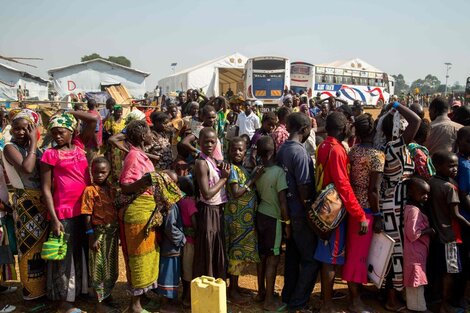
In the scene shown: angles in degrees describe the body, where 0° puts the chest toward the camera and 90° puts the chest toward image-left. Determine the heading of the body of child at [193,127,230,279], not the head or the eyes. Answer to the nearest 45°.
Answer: approximately 315°

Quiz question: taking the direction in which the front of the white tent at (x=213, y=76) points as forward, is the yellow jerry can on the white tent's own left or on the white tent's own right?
on the white tent's own right
